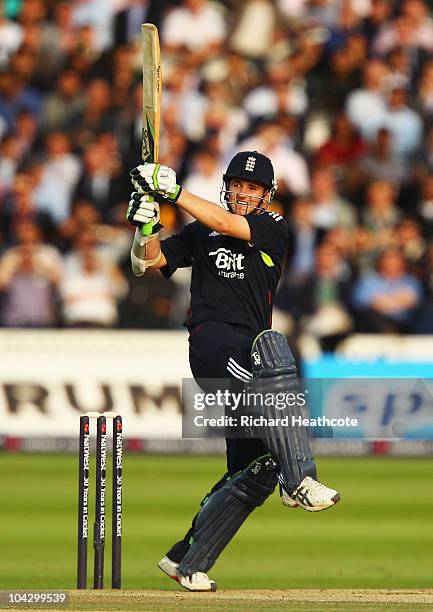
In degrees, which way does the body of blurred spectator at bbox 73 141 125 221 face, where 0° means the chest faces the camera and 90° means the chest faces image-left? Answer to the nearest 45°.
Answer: approximately 0°

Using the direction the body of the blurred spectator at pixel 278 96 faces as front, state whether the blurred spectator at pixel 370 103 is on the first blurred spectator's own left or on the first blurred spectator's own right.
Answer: on the first blurred spectator's own left

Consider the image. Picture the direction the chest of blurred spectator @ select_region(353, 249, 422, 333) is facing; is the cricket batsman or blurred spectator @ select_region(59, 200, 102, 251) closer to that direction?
the cricket batsman

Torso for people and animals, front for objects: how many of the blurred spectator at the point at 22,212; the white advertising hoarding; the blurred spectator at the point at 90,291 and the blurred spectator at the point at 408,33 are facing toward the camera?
4

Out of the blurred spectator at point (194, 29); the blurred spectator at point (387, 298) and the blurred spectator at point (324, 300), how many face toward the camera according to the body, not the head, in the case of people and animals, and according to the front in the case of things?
3

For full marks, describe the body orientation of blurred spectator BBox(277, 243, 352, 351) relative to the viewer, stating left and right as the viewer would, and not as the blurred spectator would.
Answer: facing the viewer

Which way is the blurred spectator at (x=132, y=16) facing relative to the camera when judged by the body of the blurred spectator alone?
toward the camera
